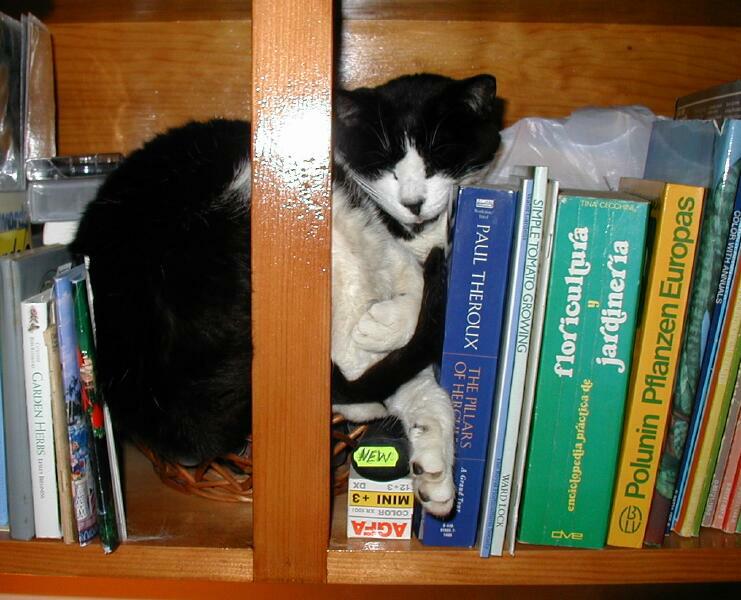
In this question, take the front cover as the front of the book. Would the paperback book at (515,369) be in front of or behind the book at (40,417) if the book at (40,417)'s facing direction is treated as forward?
in front

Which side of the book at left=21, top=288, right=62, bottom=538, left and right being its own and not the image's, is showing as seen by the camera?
right

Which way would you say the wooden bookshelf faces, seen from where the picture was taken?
facing the viewer

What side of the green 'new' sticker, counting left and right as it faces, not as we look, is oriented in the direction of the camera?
front

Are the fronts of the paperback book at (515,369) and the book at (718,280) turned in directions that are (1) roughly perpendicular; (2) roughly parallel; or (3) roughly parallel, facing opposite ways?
roughly parallel

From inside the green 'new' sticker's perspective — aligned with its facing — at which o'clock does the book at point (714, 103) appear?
The book is roughly at 8 o'clock from the green 'new' sticker.

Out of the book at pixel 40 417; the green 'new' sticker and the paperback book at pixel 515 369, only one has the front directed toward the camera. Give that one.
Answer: the green 'new' sticker
